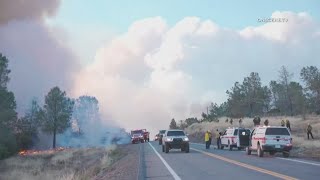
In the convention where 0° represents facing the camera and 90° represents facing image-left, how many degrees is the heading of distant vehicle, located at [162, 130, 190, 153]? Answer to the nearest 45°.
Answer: approximately 0°

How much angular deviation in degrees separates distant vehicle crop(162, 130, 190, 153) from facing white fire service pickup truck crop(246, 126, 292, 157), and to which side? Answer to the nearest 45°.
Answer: approximately 45° to its left

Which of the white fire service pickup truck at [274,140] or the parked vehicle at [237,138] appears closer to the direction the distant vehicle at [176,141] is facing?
the white fire service pickup truck

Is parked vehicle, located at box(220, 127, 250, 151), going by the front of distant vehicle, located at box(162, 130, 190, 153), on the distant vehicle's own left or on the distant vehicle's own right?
on the distant vehicle's own left
